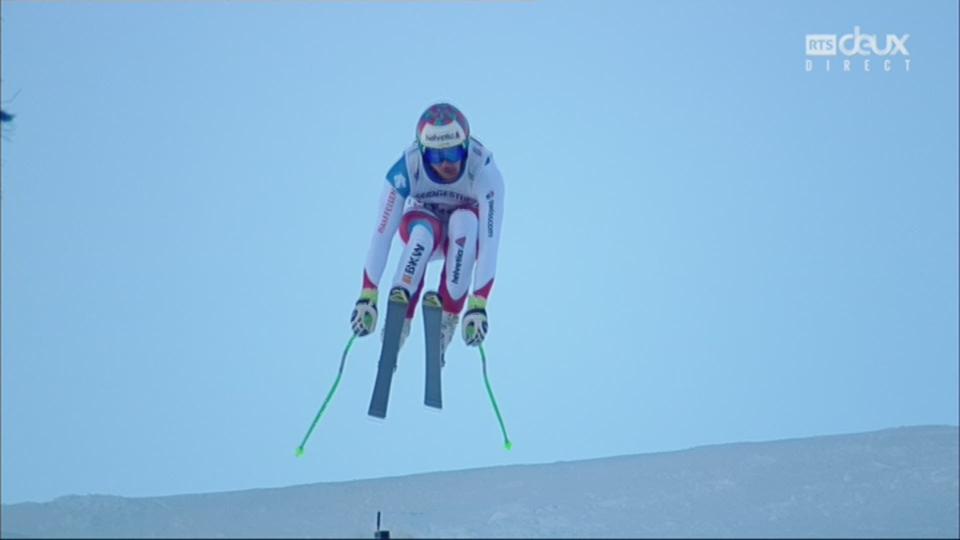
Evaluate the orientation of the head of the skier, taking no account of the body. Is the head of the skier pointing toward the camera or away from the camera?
toward the camera

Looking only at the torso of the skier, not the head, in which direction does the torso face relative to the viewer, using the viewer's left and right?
facing the viewer
